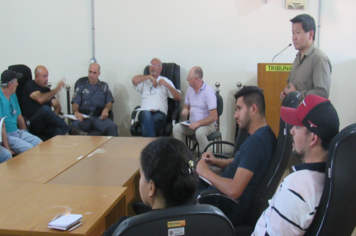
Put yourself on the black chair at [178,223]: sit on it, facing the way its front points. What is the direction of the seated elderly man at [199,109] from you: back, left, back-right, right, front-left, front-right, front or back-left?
front-right

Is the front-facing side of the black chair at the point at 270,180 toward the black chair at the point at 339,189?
no

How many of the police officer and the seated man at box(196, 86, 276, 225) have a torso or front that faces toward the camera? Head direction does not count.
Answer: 1

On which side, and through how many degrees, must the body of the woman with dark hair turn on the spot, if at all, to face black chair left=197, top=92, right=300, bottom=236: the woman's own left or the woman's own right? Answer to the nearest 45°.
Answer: approximately 90° to the woman's own right

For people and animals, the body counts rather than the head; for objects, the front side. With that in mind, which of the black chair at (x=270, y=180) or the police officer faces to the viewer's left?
the black chair

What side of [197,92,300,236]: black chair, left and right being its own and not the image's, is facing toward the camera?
left

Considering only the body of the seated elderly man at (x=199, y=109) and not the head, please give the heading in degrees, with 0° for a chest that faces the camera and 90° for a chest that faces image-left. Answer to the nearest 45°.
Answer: approximately 45°

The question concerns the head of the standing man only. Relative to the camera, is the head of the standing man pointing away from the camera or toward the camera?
toward the camera

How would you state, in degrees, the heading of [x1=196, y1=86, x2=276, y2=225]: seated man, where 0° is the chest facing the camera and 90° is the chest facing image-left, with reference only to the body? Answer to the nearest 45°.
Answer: approximately 90°

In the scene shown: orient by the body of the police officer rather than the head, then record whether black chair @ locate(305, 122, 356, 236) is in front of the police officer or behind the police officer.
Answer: in front

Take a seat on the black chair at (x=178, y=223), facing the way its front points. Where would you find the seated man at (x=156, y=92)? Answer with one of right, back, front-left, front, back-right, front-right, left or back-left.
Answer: front-right

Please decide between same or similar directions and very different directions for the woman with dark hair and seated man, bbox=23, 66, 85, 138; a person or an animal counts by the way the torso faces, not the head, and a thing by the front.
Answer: very different directions

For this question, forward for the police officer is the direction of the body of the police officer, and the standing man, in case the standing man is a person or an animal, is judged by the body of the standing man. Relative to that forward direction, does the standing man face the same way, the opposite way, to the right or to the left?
to the right

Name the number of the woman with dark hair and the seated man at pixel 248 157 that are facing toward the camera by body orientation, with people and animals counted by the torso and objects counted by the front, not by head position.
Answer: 0

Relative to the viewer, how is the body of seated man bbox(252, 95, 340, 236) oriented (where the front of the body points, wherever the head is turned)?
to the viewer's left

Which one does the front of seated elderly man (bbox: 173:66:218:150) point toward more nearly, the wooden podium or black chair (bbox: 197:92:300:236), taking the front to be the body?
the black chair

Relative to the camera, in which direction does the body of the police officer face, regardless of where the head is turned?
toward the camera

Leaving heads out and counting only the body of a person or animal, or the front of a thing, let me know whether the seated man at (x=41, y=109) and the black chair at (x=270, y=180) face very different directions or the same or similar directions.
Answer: very different directions
